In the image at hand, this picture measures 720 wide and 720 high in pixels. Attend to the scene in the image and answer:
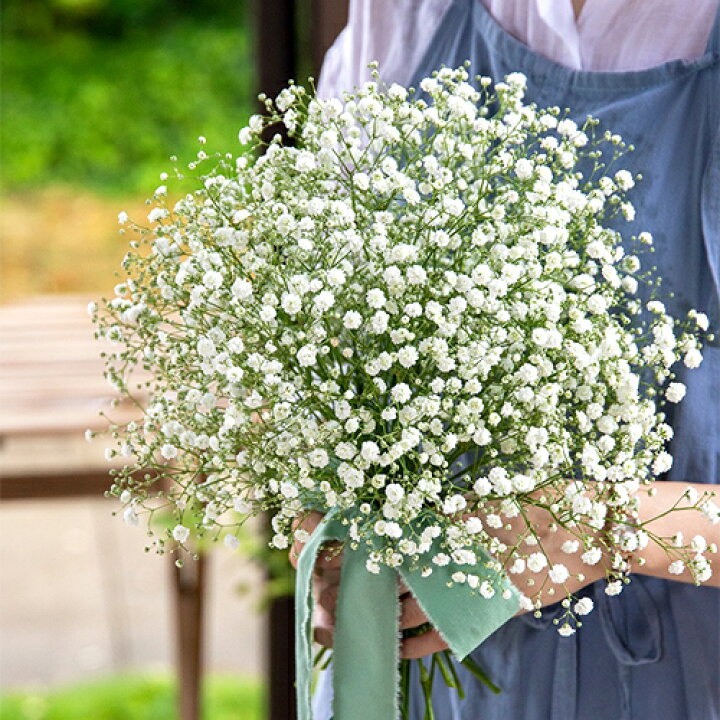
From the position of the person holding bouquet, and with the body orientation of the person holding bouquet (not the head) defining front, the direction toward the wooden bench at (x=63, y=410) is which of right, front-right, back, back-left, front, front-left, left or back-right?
back-right

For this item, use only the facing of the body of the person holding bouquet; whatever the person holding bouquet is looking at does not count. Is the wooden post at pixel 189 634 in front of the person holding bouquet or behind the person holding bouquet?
behind

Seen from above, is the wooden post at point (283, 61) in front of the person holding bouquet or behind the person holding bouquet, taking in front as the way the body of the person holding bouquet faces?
behind

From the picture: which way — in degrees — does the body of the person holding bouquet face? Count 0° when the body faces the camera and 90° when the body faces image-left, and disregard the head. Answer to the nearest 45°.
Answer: approximately 0°
